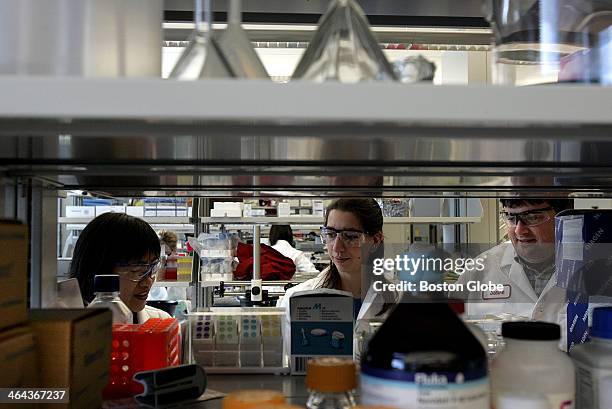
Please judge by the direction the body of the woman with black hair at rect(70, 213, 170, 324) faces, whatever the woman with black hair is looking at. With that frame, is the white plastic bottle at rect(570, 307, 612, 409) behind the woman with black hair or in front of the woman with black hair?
in front

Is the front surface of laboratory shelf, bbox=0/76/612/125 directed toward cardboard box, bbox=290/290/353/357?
no

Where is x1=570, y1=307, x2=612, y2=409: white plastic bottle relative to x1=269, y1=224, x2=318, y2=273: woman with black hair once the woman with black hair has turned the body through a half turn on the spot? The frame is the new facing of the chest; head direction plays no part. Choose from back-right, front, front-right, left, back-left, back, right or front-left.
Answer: front

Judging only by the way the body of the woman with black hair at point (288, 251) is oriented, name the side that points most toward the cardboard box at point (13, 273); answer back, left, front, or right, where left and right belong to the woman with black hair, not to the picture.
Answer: back

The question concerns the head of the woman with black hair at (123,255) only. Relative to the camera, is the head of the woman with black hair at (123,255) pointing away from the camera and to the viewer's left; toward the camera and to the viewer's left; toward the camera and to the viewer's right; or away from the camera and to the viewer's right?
toward the camera and to the viewer's right

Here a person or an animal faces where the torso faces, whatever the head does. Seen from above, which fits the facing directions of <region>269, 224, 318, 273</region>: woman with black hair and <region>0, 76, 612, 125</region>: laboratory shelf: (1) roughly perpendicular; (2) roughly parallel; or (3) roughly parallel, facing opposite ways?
roughly parallel, facing opposite ways

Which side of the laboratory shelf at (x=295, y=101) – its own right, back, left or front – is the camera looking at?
front

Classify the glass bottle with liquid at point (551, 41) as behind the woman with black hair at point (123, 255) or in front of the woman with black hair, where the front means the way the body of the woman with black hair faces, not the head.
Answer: in front

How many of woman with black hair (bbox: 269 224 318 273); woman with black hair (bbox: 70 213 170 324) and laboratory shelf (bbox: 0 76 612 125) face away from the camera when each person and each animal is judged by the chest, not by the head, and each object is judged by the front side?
1

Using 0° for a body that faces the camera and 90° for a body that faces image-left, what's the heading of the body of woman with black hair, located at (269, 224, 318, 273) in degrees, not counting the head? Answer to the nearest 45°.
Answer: approximately 180°

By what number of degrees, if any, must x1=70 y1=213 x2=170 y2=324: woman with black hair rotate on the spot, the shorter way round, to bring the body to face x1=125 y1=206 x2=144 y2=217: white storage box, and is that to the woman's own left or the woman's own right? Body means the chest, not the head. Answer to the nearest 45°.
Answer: approximately 135° to the woman's own left

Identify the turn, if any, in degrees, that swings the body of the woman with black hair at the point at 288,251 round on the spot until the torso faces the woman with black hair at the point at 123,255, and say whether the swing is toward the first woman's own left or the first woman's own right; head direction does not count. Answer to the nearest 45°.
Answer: approximately 180°

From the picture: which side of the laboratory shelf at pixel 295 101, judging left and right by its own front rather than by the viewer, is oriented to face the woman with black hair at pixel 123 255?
back

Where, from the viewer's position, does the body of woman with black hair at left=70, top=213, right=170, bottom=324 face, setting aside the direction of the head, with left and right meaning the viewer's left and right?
facing the viewer and to the right of the viewer
